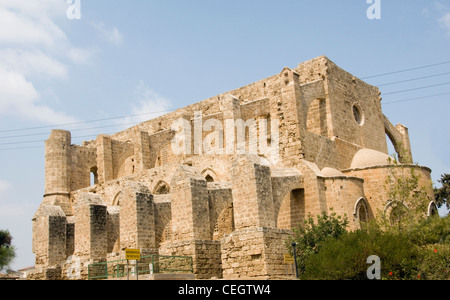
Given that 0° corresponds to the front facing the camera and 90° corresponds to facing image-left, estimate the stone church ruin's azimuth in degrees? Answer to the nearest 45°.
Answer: approximately 135°

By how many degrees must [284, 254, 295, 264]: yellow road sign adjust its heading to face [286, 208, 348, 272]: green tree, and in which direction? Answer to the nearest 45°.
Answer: approximately 135° to its left

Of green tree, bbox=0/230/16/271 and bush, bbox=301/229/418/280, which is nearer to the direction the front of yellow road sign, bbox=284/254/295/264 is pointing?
the bush

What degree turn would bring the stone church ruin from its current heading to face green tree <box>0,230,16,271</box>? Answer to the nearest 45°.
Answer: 0° — it already faces it

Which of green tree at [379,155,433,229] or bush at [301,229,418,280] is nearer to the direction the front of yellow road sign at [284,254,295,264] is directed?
the bush

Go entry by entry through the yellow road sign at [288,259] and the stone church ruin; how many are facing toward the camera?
1

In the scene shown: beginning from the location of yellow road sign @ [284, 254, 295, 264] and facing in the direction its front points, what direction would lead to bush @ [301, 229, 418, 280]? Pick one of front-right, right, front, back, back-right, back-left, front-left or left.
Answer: front-left

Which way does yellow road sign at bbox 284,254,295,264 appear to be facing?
toward the camera

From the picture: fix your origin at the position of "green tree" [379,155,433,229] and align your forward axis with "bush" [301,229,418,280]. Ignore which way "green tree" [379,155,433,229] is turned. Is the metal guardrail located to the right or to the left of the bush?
right

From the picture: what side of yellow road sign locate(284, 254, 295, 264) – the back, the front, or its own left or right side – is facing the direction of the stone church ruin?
back

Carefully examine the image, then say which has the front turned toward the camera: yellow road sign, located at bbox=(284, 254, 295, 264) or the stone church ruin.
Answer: the yellow road sign

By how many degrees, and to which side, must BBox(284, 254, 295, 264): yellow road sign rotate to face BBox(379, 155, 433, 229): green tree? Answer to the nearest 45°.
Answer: approximately 135° to its left

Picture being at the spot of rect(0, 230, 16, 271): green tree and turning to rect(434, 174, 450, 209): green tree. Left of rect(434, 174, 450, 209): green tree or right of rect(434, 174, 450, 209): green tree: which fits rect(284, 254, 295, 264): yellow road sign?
right
